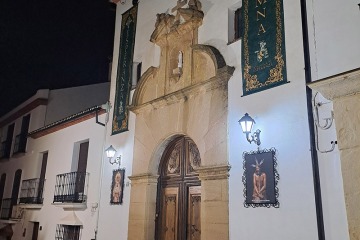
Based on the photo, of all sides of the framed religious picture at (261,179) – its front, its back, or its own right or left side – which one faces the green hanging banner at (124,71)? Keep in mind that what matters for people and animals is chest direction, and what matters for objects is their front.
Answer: right

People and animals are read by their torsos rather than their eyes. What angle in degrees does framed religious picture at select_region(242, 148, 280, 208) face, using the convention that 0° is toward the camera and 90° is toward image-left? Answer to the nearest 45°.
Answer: approximately 45°

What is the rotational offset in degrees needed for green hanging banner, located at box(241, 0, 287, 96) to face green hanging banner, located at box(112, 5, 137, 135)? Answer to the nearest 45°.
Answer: approximately 90° to its right

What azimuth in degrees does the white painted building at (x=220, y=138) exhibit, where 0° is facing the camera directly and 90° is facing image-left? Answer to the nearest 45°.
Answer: approximately 45°

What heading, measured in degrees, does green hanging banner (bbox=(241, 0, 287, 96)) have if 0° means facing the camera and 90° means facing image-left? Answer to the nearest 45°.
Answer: approximately 45°
